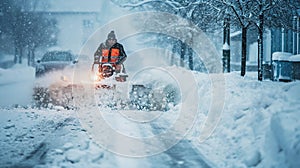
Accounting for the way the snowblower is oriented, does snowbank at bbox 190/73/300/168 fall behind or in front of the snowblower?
in front

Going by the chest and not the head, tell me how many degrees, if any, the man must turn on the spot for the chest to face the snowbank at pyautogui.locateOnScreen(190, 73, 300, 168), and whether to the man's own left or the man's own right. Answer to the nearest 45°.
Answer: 0° — they already face it

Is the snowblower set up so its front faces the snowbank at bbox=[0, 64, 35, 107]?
no

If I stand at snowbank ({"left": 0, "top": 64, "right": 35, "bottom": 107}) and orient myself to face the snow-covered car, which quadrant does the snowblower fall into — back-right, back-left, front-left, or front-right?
front-right

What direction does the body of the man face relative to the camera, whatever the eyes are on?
toward the camera

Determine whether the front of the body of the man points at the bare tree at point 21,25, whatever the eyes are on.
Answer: no

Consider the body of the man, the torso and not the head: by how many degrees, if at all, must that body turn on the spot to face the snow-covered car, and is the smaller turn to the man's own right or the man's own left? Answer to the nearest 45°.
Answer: approximately 135° to the man's own right

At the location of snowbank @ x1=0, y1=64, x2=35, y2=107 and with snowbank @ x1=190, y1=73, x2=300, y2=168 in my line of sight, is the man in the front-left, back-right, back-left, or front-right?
front-left
